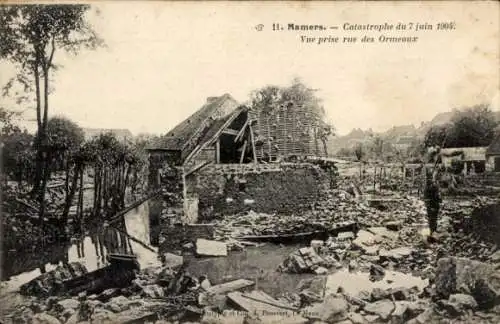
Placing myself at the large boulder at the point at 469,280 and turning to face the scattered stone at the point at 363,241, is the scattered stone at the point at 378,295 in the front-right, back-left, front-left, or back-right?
front-left
